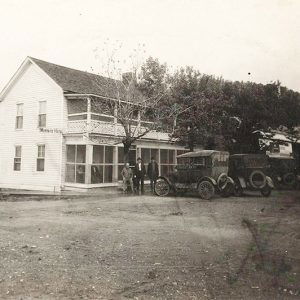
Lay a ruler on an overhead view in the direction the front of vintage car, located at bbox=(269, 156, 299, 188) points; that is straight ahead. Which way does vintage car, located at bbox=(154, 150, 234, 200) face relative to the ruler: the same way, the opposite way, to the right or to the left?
the same way

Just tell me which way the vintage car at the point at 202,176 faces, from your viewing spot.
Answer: facing away from the viewer and to the left of the viewer

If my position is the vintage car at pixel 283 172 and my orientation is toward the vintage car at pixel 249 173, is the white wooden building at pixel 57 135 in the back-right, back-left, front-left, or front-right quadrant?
front-right

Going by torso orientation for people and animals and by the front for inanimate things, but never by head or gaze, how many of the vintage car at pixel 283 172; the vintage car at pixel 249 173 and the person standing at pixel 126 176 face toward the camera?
1

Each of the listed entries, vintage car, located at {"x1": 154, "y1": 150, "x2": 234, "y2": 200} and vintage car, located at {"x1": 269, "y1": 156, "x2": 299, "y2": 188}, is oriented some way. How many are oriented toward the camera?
0

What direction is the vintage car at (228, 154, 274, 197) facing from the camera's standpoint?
away from the camera

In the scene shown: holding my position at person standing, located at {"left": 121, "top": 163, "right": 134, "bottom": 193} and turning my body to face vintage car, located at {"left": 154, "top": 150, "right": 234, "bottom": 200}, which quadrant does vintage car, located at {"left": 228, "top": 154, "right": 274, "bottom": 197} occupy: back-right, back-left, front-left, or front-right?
front-left

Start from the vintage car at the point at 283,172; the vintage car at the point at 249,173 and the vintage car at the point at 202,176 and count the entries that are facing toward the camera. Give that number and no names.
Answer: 0

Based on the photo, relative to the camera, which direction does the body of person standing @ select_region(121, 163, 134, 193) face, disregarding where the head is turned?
toward the camera

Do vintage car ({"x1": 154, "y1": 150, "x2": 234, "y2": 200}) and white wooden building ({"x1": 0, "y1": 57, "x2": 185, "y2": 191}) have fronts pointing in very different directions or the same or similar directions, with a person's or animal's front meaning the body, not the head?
very different directions

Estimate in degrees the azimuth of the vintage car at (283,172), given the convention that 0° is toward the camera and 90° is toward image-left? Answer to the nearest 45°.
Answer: approximately 135°
